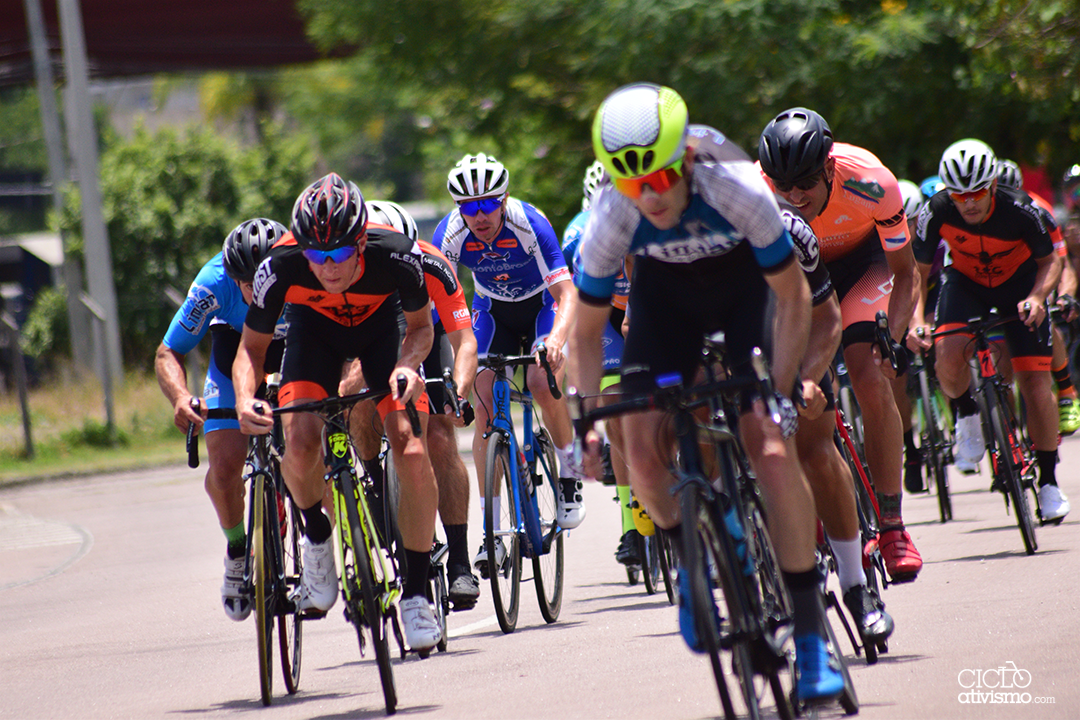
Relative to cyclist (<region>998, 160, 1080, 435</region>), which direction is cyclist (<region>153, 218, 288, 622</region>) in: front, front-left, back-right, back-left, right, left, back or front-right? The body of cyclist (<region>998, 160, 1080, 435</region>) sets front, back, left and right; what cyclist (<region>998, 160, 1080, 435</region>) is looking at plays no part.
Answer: front-right

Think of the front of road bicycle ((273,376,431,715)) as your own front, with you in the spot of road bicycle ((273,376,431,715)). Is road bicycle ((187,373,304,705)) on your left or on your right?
on your right

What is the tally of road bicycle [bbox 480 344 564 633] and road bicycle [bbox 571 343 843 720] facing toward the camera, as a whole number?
2

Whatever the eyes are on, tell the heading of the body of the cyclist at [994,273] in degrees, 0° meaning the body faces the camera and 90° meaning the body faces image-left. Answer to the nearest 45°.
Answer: approximately 0°

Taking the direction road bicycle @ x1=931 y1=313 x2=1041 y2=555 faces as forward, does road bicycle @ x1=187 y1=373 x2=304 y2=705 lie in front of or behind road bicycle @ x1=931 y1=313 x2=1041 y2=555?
in front

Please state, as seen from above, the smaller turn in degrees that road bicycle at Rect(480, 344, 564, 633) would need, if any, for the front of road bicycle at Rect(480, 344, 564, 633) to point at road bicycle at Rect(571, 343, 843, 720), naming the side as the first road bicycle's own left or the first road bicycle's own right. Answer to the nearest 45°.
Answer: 0° — it already faces it

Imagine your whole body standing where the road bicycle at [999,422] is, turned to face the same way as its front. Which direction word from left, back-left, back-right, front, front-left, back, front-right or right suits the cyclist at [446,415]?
front-right
